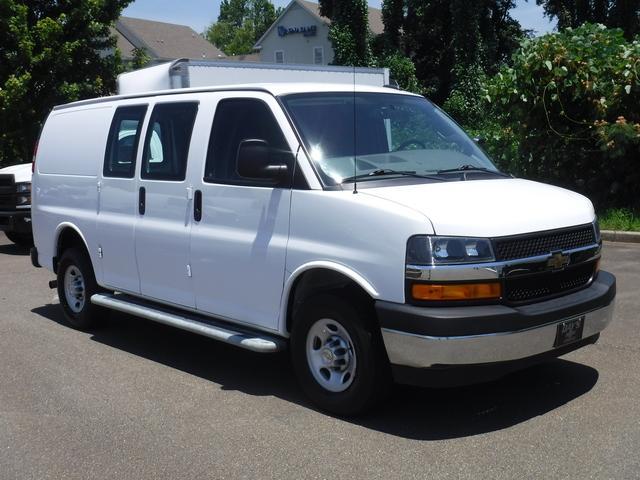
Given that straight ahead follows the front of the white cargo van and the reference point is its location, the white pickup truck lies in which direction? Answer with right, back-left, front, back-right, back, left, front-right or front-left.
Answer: back

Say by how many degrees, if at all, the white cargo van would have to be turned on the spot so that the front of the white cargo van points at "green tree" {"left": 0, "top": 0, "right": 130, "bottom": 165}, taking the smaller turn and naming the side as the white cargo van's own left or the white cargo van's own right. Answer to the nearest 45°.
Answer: approximately 180°

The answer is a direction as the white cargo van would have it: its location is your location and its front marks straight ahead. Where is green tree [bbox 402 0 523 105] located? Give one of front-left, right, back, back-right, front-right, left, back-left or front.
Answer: back-left

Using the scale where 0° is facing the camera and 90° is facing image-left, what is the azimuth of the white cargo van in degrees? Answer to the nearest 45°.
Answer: approximately 315°

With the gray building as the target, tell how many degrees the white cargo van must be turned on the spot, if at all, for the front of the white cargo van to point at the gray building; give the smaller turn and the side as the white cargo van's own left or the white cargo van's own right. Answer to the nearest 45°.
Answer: approximately 135° to the white cargo van's own left

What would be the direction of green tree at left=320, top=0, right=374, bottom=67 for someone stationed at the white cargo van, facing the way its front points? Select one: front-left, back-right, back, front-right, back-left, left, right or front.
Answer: back-left

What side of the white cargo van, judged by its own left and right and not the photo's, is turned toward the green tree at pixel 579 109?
left
